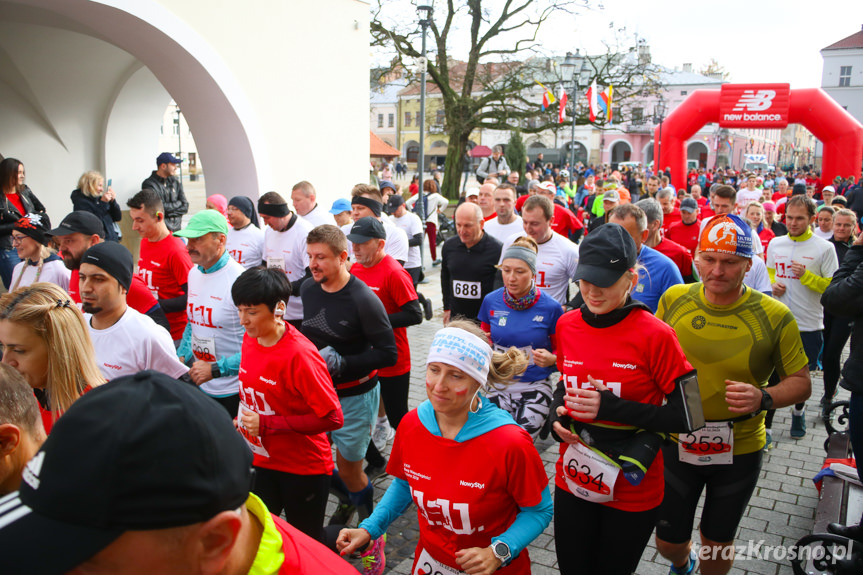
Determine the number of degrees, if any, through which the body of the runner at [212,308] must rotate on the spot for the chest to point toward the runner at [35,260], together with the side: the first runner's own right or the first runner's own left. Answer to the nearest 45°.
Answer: approximately 90° to the first runner's own right

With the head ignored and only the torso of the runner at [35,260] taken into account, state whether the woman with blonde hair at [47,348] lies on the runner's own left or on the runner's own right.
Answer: on the runner's own left

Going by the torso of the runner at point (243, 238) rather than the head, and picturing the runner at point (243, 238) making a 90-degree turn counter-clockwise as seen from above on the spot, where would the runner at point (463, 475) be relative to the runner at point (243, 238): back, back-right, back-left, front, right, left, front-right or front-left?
front-right

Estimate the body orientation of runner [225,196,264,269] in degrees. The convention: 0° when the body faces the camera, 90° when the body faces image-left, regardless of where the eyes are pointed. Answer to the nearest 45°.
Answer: approximately 45°

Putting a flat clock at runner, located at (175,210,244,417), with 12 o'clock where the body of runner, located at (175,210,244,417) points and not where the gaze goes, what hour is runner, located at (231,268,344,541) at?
runner, located at (231,268,344,541) is roughly at 10 o'clock from runner, located at (175,210,244,417).

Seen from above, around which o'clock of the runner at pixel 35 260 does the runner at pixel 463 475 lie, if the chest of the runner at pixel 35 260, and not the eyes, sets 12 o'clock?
the runner at pixel 463 475 is roughly at 10 o'clock from the runner at pixel 35 260.

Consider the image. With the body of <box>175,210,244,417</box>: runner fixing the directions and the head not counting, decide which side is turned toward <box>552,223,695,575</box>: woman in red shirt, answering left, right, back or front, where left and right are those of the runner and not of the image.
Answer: left

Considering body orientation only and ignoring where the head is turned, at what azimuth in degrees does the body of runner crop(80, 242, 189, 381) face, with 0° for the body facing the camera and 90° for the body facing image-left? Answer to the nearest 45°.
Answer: approximately 45°
